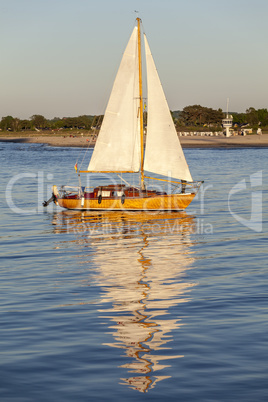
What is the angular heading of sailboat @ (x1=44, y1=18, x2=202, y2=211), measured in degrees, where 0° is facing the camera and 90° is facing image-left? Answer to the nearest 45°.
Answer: approximately 270°
